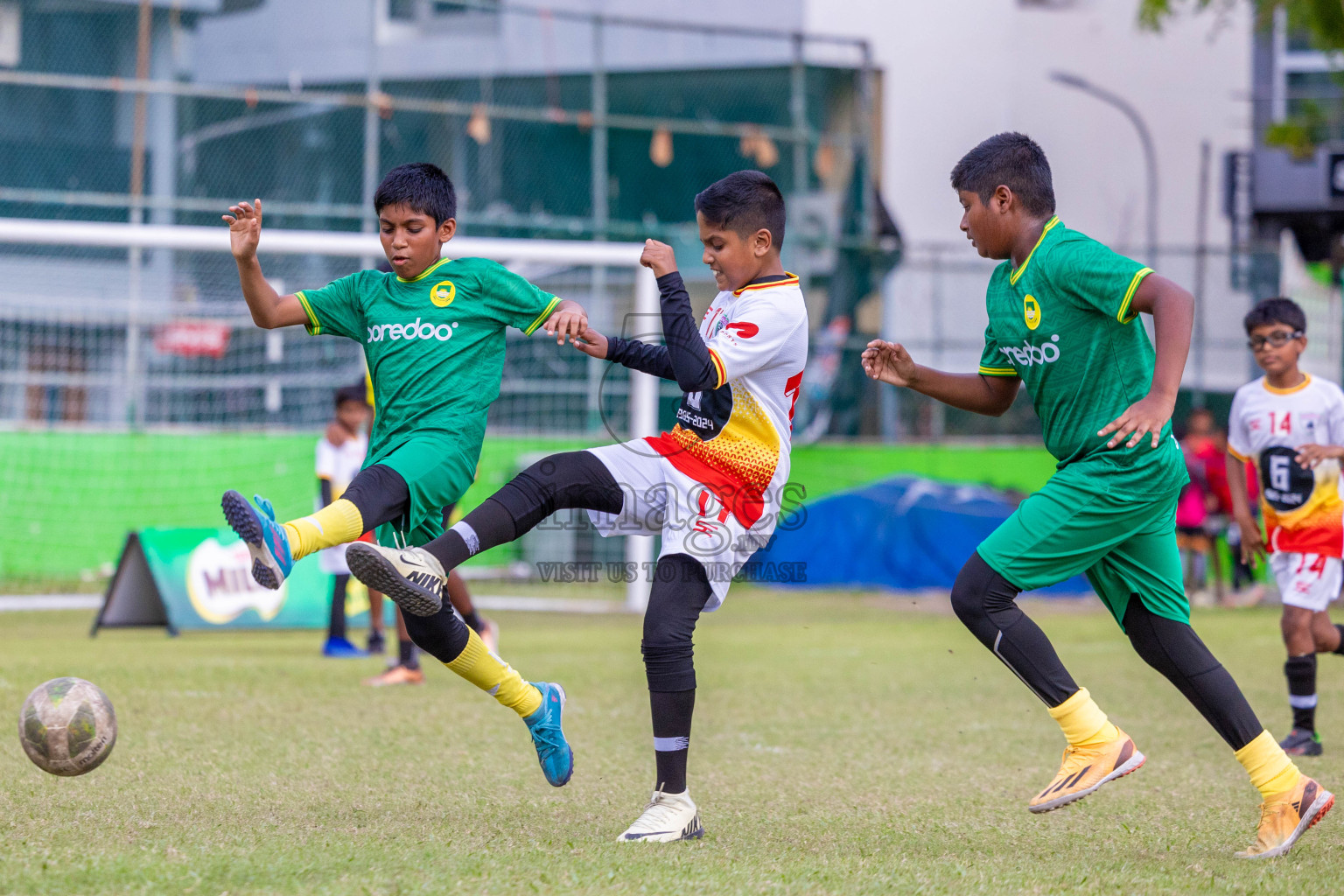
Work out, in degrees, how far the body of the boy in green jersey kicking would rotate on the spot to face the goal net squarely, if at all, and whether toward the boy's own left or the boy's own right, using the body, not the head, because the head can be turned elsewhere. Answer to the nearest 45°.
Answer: approximately 135° to the boy's own right

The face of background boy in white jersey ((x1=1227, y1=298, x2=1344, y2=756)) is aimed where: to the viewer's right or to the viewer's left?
to the viewer's left

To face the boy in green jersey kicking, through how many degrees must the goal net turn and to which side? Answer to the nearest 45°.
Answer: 0° — it already faces them

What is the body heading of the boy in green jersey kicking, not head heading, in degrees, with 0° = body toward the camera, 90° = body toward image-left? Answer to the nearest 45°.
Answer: approximately 45°

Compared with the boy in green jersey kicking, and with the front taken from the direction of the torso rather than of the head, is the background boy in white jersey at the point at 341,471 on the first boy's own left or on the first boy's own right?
on the first boy's own right

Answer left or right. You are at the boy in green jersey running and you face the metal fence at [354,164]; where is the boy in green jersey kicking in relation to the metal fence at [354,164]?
left
